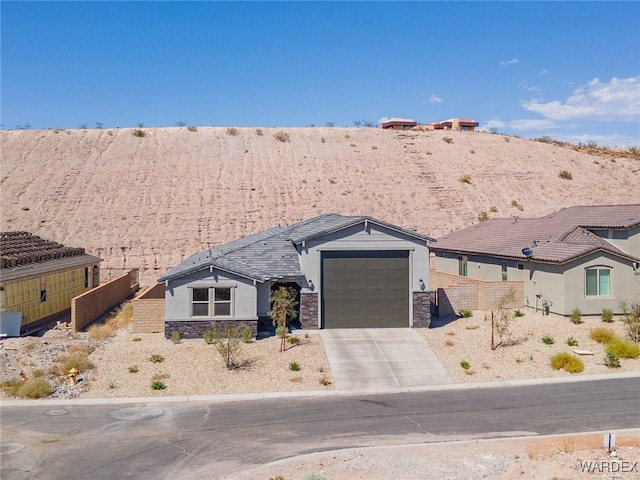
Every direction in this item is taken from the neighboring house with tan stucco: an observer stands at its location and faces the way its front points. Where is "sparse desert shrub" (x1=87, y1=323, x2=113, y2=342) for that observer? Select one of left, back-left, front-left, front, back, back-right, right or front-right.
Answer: right

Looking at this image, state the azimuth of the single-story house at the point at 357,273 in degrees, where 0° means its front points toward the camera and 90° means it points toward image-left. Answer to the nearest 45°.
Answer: approximately 0°

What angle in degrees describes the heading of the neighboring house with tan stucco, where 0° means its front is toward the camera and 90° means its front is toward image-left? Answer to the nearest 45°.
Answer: approximately 315°

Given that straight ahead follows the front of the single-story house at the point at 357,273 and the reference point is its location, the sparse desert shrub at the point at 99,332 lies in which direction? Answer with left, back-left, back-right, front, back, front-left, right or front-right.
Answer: right

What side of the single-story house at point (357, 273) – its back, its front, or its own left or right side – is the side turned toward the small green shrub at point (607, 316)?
left

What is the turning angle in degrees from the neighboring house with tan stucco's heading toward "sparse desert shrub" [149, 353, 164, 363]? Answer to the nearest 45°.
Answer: approximately 90° to its right

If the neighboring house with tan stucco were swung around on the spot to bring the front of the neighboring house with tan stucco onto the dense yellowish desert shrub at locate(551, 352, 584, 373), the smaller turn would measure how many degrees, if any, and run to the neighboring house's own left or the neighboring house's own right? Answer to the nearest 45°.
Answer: approximately 45° to the neighboring house's own right

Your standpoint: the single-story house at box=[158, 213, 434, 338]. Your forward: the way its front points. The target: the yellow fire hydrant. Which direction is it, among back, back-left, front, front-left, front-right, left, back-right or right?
front-right

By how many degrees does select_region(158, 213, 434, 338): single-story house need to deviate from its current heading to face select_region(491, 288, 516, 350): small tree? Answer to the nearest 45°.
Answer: approximately 90° to its left

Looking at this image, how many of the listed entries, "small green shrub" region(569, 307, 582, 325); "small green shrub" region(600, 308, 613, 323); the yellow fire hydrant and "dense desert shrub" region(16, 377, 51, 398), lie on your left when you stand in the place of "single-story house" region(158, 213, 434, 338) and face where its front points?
2

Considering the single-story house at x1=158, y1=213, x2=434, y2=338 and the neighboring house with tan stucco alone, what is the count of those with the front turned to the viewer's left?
0

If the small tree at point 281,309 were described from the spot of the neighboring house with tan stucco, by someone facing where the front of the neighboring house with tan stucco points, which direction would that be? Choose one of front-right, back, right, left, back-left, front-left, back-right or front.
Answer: right

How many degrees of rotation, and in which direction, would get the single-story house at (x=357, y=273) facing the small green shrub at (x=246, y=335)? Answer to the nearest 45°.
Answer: approximately 45° to its right

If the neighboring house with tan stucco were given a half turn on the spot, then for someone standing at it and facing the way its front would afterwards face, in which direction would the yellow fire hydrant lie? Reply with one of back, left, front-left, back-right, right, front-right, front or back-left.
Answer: left

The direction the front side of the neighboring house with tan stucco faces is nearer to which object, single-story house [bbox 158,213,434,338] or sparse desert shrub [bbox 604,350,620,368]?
the sparse desert shrub

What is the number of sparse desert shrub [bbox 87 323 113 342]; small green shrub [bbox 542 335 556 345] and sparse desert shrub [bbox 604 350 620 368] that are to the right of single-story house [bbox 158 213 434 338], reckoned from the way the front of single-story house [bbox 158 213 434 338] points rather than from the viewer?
1
